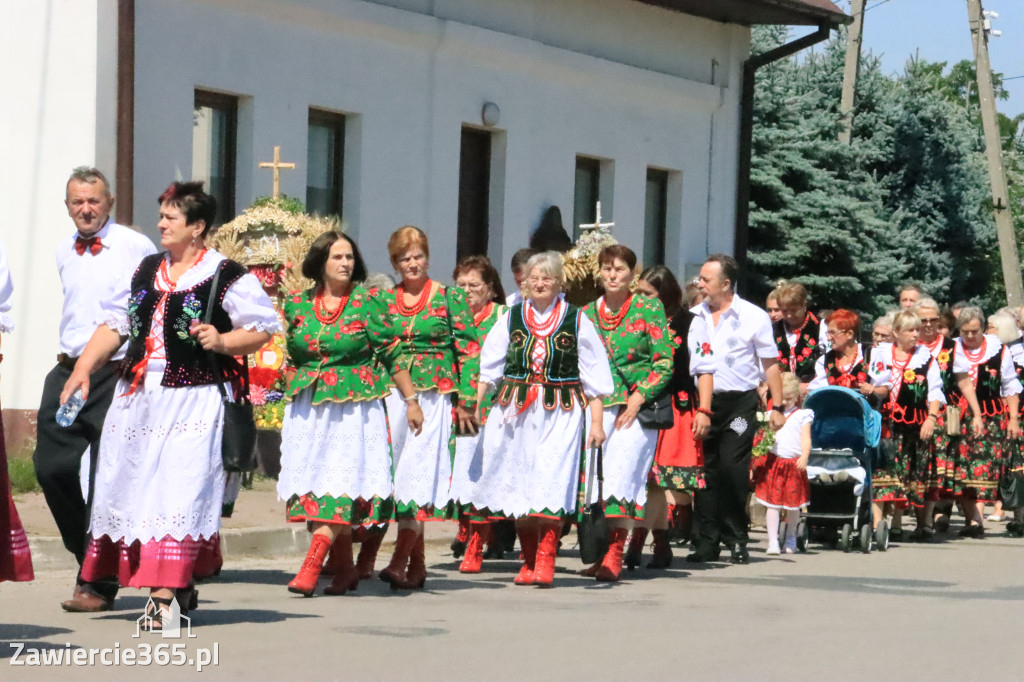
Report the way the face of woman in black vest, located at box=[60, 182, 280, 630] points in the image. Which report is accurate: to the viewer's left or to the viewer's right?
to the viewer's left

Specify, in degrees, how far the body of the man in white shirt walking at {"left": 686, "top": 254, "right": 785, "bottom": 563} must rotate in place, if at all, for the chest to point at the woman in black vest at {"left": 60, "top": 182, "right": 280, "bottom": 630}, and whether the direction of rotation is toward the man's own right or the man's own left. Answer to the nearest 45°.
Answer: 0° — they already face them

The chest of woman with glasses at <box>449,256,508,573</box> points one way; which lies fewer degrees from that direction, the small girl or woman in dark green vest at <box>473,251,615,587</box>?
the woman in dark green vest

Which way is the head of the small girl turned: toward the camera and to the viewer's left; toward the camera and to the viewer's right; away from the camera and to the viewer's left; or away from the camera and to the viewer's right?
toward the camera and to the viewer's left

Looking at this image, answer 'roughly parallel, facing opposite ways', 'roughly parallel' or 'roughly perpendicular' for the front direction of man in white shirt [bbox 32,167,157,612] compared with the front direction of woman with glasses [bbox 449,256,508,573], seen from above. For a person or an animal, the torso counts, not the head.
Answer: roughly parallel

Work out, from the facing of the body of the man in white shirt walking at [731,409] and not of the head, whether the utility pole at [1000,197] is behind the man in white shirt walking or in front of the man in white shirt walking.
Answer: behind

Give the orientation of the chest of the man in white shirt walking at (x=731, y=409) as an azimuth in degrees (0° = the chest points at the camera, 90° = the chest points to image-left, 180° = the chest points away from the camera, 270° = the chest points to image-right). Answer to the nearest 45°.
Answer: approximately 45°

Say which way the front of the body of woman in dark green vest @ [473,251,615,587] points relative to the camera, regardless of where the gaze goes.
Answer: toward the camera

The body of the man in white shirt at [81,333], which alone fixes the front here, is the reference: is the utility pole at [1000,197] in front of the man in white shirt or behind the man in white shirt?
behind

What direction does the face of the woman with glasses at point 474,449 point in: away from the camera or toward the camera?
toward the camera

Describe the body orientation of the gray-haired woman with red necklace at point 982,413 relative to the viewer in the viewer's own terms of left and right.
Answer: facing the viewer and to the left of the viewer

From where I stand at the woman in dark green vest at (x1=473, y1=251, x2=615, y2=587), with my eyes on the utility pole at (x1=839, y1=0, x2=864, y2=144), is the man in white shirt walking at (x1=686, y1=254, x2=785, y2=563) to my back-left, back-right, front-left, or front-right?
front-right

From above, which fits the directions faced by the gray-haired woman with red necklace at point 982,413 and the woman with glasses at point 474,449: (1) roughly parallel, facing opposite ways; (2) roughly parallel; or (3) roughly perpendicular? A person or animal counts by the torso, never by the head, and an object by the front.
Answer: roughly parallel

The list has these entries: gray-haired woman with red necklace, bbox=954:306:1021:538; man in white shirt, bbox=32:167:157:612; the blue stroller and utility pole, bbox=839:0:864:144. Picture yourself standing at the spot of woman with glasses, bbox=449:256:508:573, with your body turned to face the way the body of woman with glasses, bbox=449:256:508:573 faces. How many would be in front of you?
1
